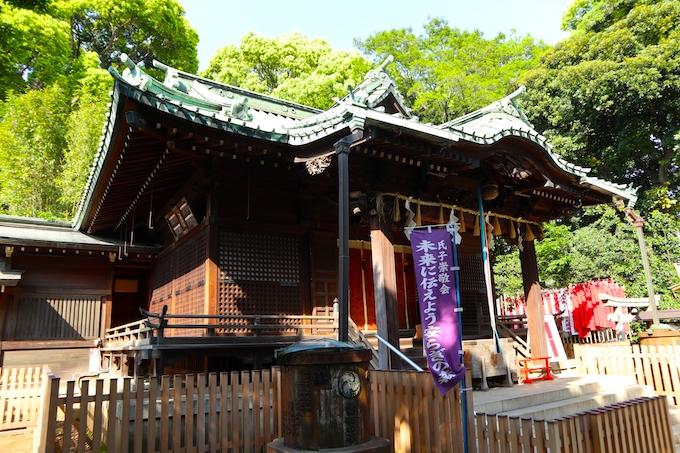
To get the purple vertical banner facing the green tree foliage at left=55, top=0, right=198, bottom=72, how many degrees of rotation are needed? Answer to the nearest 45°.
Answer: approximately 135° to its right

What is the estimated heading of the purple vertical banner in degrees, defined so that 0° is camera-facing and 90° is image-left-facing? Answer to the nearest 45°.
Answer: approximately 0°

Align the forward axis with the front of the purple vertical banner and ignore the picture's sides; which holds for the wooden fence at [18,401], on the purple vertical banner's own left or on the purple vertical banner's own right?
on the purple vertical banner's own right

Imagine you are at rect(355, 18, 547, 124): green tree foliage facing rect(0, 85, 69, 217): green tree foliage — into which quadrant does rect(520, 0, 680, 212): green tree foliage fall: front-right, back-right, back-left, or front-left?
back-left

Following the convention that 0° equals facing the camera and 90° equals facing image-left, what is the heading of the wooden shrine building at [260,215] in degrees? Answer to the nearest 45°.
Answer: approximately 315°

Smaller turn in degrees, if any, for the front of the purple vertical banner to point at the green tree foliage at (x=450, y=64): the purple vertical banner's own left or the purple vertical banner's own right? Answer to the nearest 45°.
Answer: approximately 180°

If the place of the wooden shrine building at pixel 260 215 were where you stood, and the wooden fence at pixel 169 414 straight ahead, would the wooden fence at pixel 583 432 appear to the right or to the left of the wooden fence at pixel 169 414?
left

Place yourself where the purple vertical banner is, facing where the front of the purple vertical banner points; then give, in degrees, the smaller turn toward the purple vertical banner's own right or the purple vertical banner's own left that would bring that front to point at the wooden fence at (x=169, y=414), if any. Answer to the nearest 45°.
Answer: approximately 90° to the purple vertical banner's own right

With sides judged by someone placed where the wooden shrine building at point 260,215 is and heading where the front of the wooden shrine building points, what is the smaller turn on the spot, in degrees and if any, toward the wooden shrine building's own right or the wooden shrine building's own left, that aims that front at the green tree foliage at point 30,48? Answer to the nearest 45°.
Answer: approximately 180°

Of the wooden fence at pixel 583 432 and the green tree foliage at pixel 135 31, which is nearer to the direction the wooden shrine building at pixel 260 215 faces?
the wooden fence
